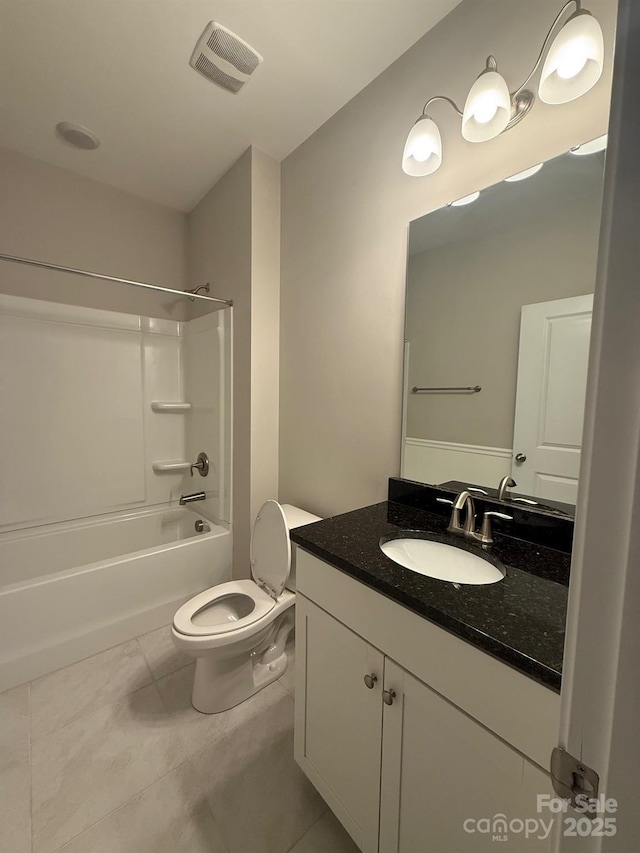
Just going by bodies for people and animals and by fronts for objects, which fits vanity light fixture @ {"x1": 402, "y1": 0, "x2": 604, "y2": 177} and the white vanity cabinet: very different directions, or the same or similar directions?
same or similar directions

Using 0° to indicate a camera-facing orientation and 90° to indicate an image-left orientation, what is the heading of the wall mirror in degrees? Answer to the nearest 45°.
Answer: approximately 45°

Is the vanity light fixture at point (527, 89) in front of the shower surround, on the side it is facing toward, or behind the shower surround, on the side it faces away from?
in front

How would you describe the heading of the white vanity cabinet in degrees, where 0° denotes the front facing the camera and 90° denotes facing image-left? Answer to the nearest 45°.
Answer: approximately 45°

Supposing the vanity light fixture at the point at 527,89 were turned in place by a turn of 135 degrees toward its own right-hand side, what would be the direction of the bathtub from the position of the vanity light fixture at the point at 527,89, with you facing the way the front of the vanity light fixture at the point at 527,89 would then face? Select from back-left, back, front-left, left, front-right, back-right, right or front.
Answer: left

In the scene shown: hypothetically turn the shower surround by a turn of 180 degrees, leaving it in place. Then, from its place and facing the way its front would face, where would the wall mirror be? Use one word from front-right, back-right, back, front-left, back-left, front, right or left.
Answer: back

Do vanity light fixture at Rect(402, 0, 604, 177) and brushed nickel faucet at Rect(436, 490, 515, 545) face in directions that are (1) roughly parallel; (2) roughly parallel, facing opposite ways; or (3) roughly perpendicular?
roughly parallel

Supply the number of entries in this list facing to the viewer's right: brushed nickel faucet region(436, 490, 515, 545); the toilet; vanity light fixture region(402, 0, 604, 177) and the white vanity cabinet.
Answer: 0

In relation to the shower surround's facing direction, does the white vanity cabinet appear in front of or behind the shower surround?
in front

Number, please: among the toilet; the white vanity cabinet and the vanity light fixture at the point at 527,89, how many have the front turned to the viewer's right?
0

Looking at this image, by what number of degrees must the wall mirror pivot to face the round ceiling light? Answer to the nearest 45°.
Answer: approximately 45° to its right

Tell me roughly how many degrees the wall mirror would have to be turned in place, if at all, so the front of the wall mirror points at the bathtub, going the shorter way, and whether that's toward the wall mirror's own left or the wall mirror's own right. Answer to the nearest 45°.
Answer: approximately 45° to the wall mirror's own right

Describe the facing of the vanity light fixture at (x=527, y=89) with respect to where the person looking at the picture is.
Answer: facing the viewer and to the left of the viewer

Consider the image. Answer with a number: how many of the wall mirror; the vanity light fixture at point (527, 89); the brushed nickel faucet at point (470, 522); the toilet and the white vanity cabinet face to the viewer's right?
0
